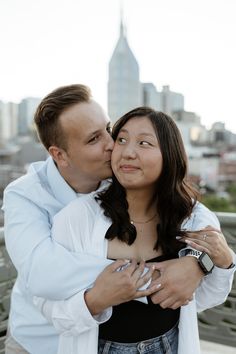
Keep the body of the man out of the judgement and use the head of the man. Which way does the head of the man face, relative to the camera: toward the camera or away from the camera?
toward the camera

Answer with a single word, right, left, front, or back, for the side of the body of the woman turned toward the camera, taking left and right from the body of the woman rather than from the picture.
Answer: front
